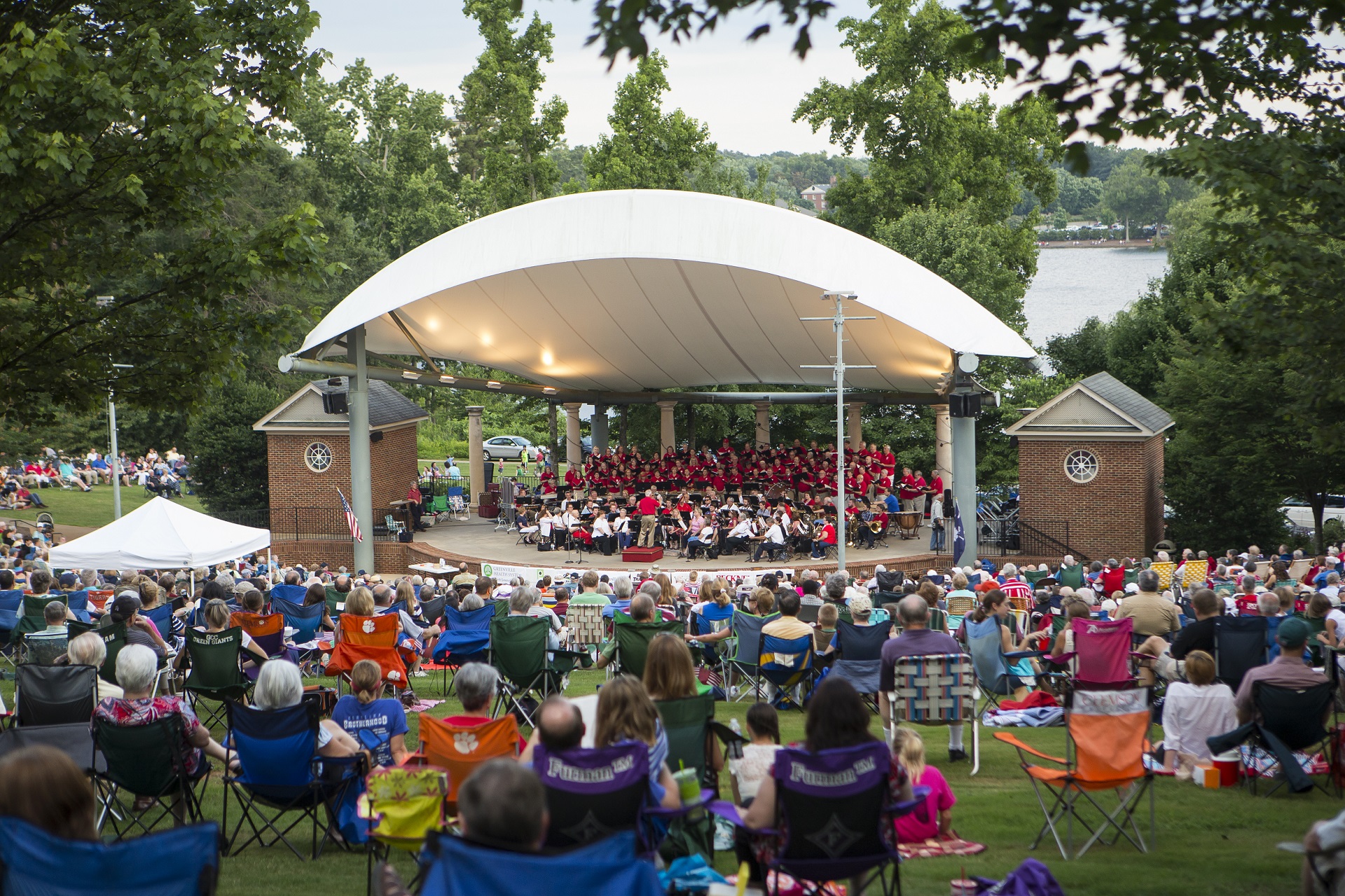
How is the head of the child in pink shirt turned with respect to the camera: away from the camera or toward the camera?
away from the camera

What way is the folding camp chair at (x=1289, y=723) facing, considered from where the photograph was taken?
facing away from the viewer

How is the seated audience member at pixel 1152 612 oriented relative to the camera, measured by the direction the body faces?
away from the camera

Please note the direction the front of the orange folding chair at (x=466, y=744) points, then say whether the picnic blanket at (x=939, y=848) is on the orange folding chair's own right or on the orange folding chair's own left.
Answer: on the orange folding chair's own right

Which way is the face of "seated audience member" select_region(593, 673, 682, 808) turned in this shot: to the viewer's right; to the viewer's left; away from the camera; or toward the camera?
away from the camera

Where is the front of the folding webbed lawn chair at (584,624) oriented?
away from the camera

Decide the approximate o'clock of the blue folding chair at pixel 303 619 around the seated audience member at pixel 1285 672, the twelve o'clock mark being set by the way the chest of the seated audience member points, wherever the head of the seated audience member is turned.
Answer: The blue folding chair is roughly at 9 o'clock from the seated audience member.

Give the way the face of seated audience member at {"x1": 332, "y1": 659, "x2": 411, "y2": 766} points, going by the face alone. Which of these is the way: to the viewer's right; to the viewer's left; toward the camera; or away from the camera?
away from the camera

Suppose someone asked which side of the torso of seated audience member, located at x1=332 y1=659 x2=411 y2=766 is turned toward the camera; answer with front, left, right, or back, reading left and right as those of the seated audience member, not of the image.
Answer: back

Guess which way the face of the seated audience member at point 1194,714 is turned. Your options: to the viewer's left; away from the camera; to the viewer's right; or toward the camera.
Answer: away from the camera

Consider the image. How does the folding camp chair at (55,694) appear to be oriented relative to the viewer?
away from the camera

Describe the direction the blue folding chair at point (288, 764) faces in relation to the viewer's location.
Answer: facing away from the viewer and to the right of the viewer

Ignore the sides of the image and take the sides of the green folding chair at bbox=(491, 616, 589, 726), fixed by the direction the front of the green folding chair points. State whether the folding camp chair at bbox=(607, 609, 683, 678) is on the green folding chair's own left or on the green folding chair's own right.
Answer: on the green folding chair's own right

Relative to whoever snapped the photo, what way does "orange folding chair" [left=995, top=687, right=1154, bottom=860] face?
facing away from the viewer and to the left of the viewer

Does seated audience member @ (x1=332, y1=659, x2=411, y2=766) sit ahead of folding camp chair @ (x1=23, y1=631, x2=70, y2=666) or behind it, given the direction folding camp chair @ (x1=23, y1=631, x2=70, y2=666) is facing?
behind

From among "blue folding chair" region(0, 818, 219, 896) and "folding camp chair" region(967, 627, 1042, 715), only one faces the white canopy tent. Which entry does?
the blue folding chair

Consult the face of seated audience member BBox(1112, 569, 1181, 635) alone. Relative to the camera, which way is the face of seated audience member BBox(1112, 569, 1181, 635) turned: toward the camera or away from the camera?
away from the camera

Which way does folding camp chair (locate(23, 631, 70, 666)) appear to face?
away from the camera

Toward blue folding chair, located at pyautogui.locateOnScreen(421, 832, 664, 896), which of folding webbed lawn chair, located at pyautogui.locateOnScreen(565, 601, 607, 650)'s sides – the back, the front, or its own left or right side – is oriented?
back
